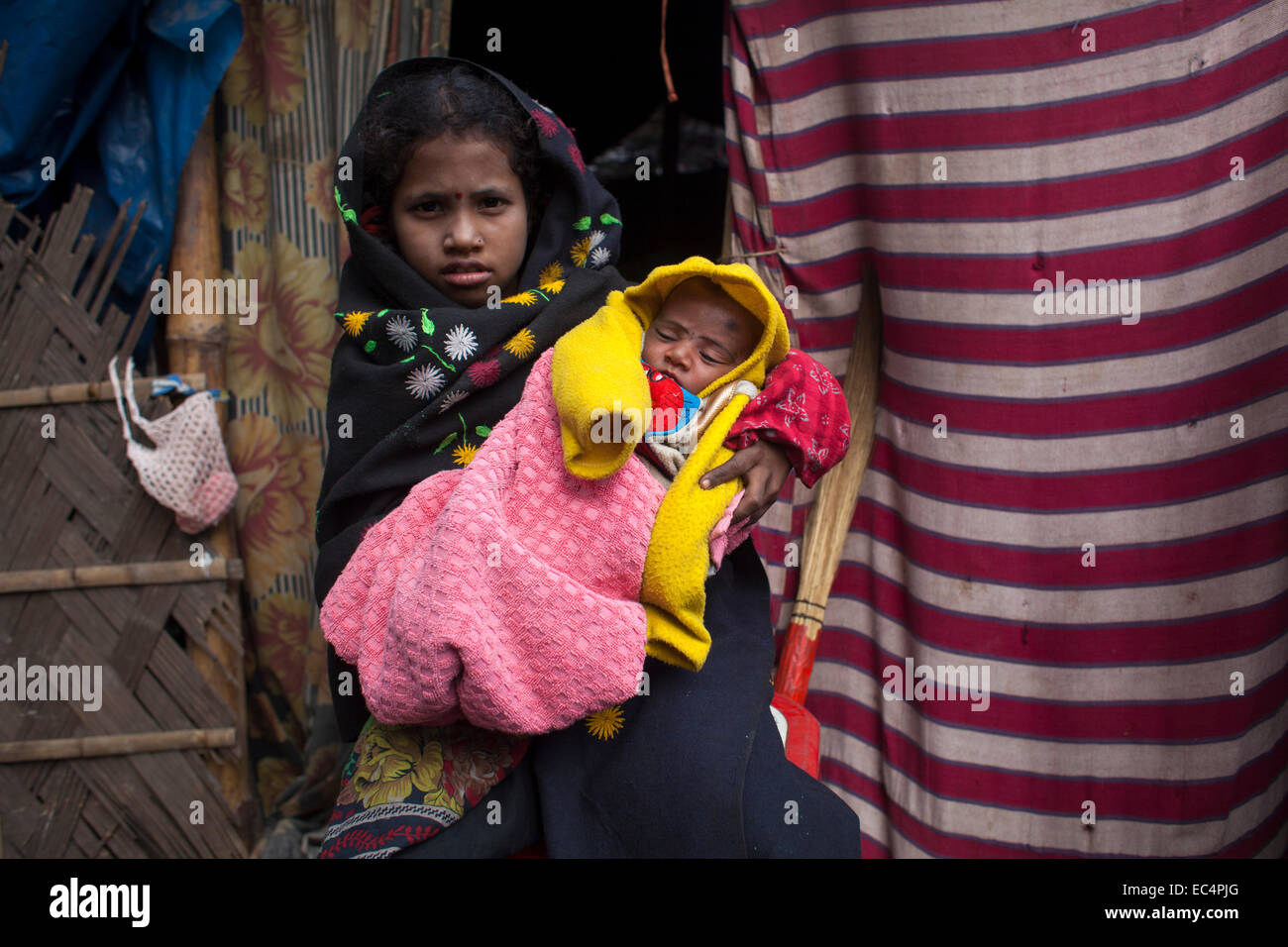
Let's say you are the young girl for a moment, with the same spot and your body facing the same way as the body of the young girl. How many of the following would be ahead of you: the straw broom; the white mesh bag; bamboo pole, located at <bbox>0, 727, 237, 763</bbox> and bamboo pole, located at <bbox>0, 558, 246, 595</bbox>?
0

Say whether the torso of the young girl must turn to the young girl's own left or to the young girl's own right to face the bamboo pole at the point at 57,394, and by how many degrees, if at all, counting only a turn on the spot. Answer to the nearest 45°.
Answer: approximately 135° to the young girl's own right

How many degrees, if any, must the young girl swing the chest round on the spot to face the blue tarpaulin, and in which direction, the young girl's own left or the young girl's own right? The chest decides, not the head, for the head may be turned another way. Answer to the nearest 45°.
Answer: approximately 135° to the young girl's own right

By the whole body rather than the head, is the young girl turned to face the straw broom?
no

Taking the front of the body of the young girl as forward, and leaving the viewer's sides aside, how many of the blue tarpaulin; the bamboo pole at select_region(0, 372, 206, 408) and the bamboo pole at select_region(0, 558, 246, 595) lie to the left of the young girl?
0

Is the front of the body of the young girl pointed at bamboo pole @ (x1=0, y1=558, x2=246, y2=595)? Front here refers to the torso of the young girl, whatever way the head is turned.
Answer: no

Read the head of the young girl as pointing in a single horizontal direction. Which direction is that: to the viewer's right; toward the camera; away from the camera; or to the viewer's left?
toward the camera

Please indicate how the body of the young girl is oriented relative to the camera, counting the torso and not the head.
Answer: toward the camera
